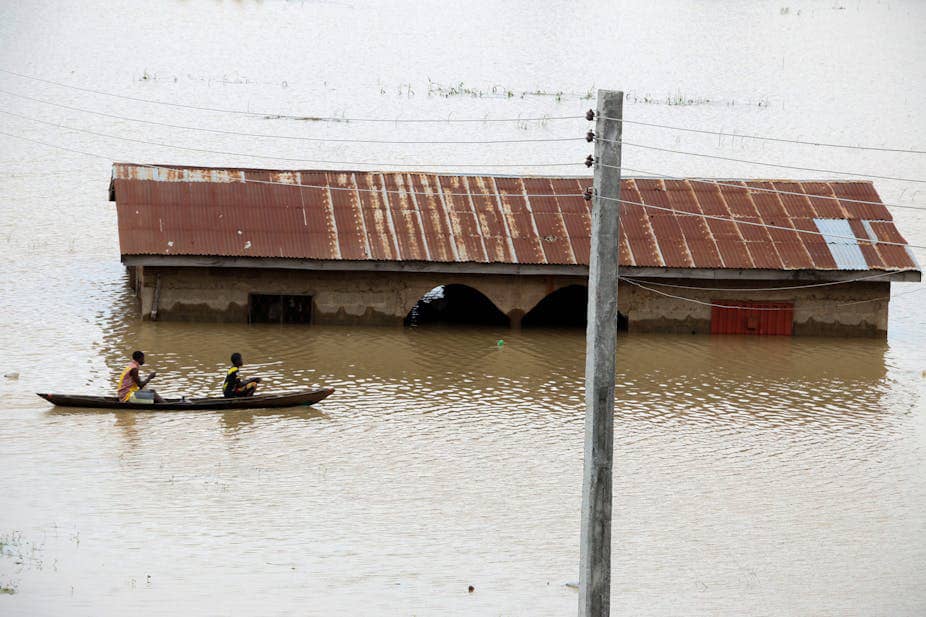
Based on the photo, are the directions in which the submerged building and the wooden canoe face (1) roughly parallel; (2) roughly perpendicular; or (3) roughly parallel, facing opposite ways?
roughly perpendicular

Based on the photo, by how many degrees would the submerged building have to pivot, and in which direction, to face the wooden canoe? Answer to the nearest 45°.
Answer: approximately 45° to its right

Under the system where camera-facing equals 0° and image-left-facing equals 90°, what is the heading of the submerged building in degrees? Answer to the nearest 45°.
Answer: approximately 0°

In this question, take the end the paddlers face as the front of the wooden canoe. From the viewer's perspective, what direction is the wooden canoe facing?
to the viewer's right

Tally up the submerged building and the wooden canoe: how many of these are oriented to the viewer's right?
1

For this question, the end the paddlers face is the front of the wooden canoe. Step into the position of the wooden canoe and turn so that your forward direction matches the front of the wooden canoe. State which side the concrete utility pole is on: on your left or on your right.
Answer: on your right
